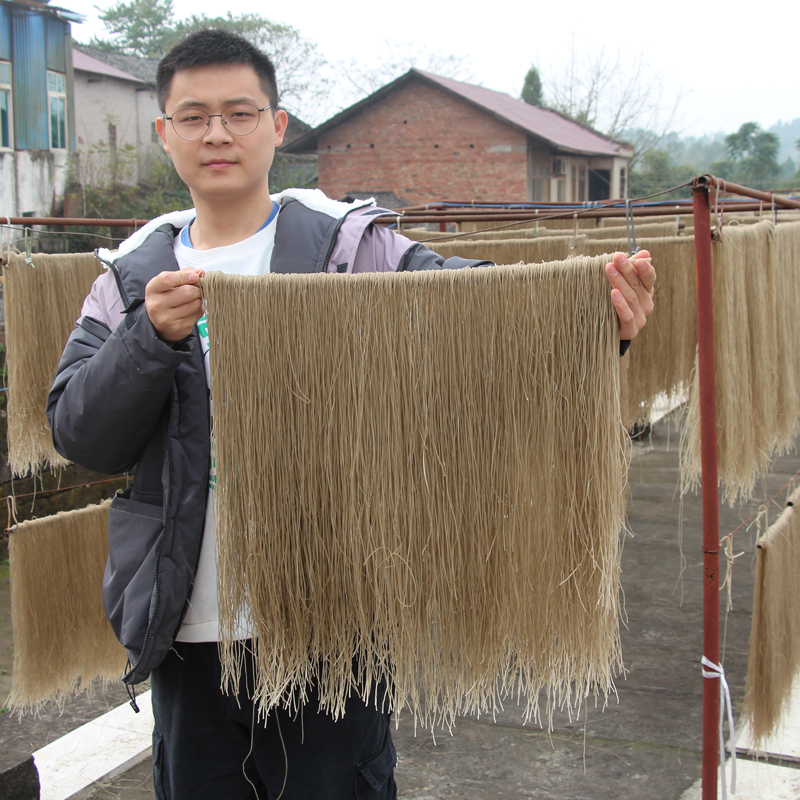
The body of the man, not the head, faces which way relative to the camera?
toward the camera

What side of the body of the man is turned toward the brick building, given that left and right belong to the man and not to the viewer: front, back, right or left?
back

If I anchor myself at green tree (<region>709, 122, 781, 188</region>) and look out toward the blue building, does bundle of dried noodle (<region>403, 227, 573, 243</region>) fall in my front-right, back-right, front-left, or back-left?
front-left

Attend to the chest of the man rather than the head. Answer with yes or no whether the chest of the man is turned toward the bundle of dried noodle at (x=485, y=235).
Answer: no

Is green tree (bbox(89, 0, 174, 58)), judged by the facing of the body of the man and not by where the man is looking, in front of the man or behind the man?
behind

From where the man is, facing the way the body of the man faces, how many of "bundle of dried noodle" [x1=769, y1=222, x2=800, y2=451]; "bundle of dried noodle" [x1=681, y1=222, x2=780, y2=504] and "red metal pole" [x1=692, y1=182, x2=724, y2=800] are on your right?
0

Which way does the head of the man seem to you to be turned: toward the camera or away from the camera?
toward the camera

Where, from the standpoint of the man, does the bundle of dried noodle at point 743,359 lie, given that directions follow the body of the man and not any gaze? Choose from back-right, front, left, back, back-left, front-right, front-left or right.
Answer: back-left

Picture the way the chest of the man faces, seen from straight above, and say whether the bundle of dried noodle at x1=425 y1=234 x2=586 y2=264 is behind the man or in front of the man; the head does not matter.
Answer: behind

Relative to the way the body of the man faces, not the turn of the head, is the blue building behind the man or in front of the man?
behind

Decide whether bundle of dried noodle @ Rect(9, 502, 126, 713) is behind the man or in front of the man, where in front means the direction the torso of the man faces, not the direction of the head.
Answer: behind

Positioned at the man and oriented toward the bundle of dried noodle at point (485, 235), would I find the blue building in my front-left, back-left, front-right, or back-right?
front-left

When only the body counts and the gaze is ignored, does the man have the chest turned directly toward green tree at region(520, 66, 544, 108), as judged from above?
no

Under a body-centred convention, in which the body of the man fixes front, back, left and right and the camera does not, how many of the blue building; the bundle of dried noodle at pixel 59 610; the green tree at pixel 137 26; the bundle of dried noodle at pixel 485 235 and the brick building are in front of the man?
0

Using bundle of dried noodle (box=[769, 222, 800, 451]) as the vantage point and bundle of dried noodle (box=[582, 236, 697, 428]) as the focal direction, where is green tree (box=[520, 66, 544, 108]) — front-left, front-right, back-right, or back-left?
front-right
